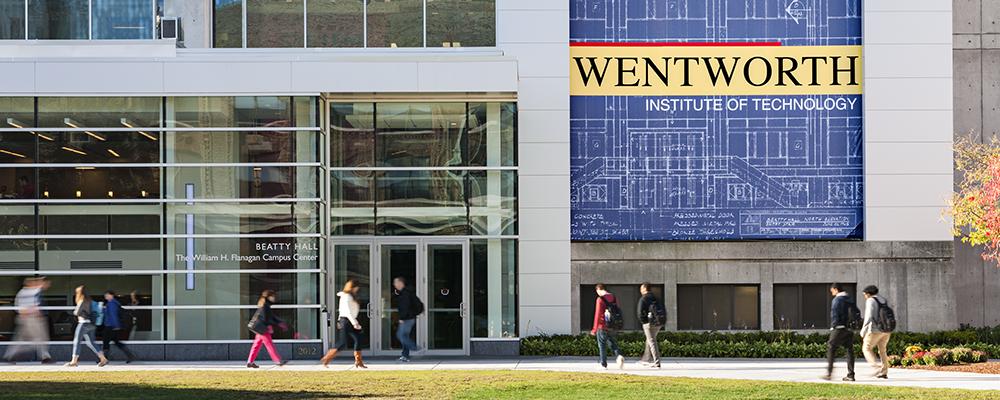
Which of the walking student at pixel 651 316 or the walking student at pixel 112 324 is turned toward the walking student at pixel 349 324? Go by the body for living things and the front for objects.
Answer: the walking student at pixel 651 316

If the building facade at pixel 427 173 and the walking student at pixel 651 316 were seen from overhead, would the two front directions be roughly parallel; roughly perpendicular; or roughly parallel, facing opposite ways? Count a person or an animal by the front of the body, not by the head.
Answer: roughly perpendicular

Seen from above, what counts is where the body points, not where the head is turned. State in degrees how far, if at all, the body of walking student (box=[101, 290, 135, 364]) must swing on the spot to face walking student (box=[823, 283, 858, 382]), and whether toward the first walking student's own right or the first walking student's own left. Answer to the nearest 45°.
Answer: approximately 135° to the first walking student's own left

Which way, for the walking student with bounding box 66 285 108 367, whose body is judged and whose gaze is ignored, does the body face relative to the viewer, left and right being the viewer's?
facing to the left of the viewer
